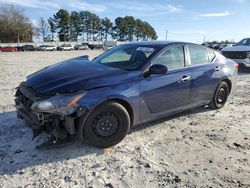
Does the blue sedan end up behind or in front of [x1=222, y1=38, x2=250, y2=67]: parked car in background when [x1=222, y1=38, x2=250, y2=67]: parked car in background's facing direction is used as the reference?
in front

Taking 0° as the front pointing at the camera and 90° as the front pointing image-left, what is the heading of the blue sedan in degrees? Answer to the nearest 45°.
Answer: approximately 45°

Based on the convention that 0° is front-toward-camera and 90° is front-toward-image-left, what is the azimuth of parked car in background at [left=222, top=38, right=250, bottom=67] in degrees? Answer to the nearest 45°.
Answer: approximately 45°

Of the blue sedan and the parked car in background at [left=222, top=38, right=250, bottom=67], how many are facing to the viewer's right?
0

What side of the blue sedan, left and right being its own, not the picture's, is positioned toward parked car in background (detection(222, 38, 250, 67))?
back
